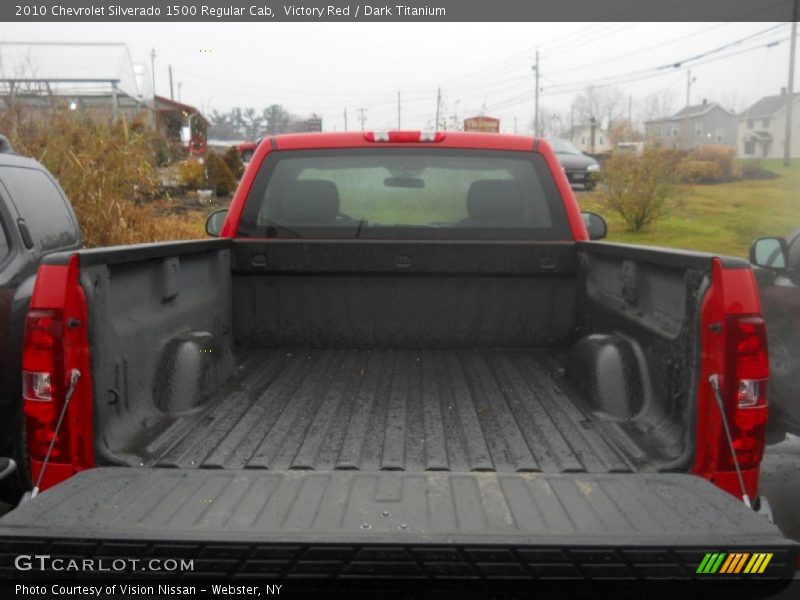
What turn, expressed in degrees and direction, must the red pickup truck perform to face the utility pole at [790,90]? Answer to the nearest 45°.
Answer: approximately 45° to its right

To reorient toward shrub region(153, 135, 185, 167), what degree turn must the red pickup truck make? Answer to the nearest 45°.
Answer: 0° — it already faces it

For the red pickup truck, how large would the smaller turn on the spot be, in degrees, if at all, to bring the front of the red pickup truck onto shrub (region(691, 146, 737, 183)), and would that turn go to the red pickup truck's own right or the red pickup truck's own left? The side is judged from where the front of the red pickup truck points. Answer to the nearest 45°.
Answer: approximately 45° to the red pickup truck's own right

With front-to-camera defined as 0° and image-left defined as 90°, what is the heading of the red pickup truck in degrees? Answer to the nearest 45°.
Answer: approximately 180°

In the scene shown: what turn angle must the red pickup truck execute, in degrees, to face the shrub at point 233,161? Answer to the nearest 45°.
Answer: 0° — it already faces it
